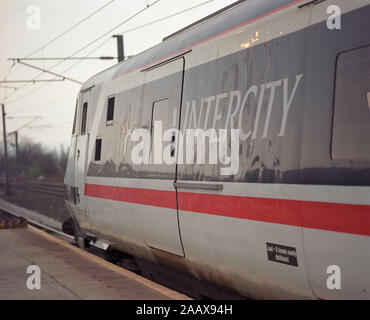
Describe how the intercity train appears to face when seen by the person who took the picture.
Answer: facing away from the viewer and to the left of the viewer
